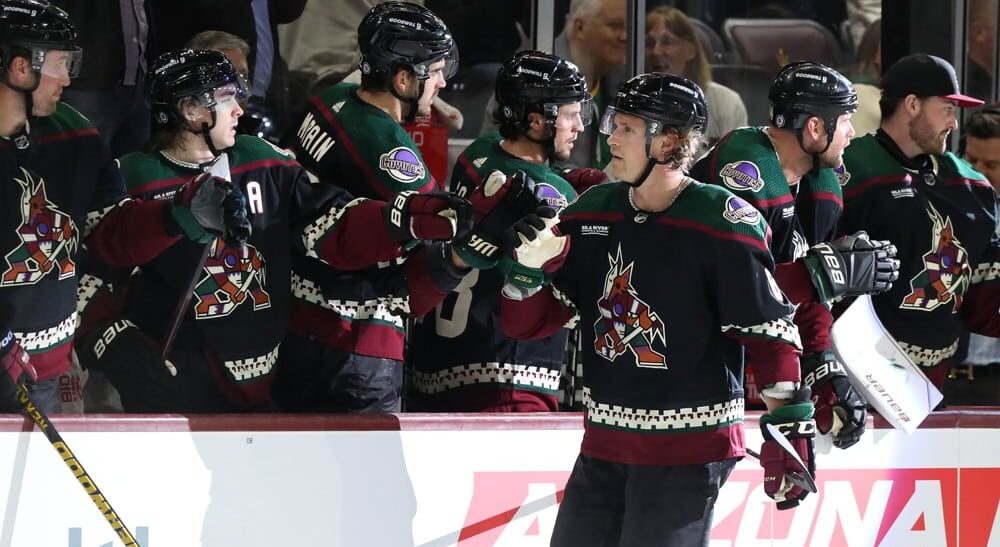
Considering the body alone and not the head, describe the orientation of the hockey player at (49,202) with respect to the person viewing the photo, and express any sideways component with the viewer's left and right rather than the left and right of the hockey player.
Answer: facing the viewer and to the right of the viewer

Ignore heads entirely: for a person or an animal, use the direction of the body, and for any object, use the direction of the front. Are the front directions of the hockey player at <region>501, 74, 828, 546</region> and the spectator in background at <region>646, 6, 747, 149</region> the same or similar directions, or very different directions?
same or similar directions

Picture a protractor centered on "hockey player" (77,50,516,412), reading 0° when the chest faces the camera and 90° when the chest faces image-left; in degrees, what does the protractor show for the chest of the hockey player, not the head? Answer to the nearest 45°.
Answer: approximately 315°

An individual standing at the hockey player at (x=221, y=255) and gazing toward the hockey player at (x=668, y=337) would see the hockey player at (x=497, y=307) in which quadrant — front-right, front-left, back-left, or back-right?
front-left

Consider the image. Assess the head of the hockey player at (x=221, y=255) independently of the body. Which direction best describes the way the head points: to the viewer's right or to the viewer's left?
to the viewer's right

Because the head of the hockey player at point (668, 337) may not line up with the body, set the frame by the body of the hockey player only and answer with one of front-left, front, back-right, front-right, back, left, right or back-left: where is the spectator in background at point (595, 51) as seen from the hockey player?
back-right

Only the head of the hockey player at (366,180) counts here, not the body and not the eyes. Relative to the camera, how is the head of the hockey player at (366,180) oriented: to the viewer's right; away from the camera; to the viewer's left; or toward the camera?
to the viewer's right

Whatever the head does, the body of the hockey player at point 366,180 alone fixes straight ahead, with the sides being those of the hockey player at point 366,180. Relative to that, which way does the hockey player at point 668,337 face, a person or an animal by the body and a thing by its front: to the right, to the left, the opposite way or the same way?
the opposite way

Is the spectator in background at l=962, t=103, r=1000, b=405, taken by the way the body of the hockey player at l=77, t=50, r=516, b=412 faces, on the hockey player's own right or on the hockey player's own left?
on the hockey player's own left

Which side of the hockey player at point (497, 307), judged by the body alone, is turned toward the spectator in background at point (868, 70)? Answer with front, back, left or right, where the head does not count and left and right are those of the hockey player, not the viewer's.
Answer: front

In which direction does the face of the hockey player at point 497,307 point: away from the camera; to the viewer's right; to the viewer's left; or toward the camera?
to the viewer's right

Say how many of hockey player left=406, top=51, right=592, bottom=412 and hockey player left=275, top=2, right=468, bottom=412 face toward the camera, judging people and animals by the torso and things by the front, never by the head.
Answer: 0
